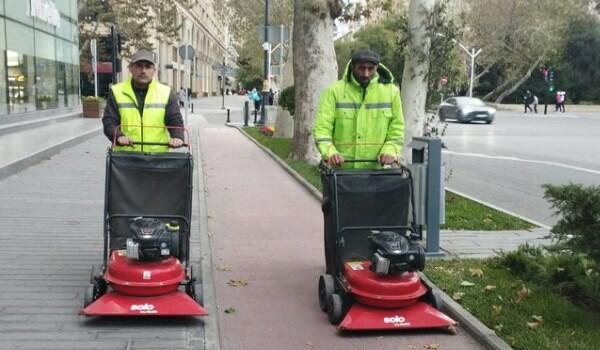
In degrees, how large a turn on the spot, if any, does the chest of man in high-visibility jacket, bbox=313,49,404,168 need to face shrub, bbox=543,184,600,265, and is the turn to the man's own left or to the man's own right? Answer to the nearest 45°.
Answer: approximately 90° to the man's own left

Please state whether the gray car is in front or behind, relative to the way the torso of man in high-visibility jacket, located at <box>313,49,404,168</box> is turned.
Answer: behind

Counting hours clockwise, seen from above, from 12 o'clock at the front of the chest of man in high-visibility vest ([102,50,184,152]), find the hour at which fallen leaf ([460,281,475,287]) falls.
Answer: The fallen leaf is roughly at 9 o'clock from the man in high-visibility vest.

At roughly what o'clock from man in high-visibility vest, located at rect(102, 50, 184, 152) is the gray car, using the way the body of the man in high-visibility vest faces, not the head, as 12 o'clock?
The gray car is roughly at 7 o'clock from the man in high-visibility vest.

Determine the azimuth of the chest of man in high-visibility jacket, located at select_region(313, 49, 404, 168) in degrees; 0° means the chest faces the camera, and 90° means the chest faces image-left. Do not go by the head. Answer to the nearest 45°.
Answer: approximately 0°

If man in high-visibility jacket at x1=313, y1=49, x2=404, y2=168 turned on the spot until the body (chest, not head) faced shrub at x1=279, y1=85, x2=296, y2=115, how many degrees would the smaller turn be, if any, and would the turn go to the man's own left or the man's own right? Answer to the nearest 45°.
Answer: approximately 180°

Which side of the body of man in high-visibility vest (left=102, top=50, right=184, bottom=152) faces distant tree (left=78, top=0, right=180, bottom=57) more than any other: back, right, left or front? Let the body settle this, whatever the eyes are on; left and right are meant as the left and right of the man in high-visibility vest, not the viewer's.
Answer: back

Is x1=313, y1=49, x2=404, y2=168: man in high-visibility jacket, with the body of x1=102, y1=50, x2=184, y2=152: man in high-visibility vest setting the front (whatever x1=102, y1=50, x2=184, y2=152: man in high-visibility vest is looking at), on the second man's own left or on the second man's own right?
on the second man's own left
